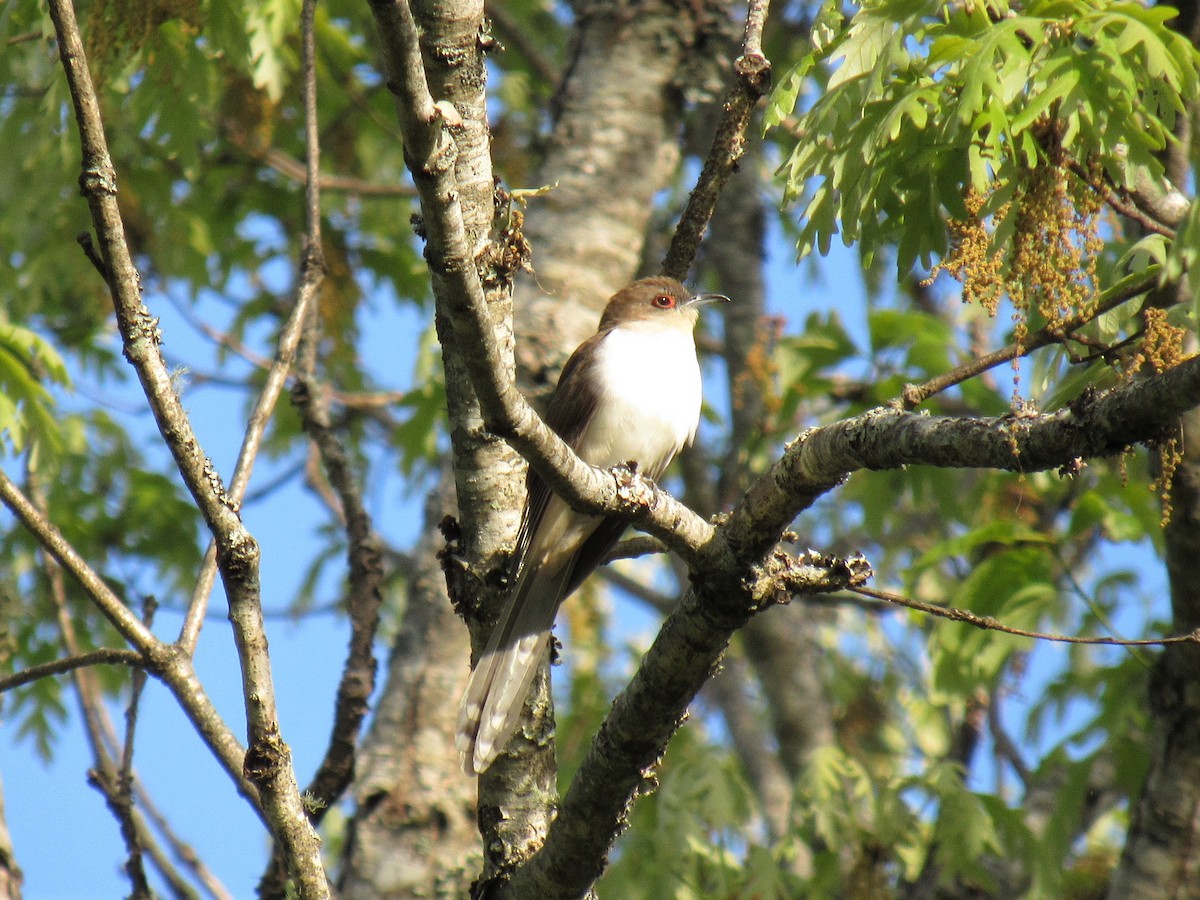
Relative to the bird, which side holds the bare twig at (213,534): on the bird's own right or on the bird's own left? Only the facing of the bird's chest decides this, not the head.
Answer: on the bird's own right

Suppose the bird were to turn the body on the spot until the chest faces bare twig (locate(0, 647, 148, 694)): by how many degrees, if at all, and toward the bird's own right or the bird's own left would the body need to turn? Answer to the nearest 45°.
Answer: approximately 90° to the bird's own right

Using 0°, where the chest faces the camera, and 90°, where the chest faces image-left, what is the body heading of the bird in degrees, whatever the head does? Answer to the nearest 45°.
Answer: approximately 315°

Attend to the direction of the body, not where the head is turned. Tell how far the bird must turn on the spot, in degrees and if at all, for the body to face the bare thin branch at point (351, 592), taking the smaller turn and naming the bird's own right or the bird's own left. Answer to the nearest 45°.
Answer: approximately 135° to the bird's own right
